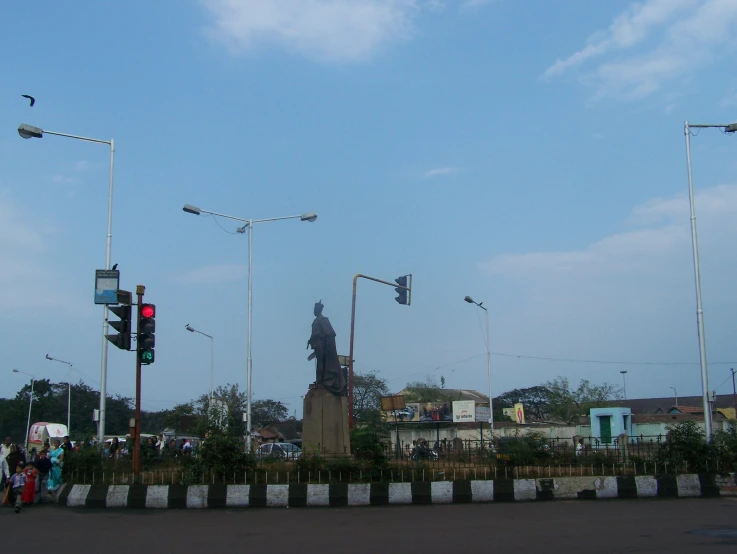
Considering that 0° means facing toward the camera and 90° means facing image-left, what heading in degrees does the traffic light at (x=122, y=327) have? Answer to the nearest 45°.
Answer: approximately 90°

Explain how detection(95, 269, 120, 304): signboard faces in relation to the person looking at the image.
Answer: facing the viewer

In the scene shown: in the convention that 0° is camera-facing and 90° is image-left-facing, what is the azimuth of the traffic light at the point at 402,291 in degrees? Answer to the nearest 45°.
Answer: approximately 90°

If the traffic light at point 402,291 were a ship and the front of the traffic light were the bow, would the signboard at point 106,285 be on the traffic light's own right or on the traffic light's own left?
on the traffic light's own left

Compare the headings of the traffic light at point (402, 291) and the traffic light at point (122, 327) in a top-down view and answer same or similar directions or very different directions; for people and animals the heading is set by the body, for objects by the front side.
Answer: same or similar directions

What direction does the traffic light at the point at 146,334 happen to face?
toward the camera

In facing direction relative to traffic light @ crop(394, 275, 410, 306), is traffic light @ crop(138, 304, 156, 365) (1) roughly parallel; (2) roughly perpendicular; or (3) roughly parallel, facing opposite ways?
roughly perpendicular

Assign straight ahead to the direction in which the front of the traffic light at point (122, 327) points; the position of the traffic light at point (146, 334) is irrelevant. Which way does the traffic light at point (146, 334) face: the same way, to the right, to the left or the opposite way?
to the left

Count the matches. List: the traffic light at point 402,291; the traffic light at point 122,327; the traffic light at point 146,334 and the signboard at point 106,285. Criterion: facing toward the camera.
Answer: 2

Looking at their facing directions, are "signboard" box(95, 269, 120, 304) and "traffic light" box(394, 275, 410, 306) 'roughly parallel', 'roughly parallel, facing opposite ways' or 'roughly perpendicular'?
roughly perpendicular
